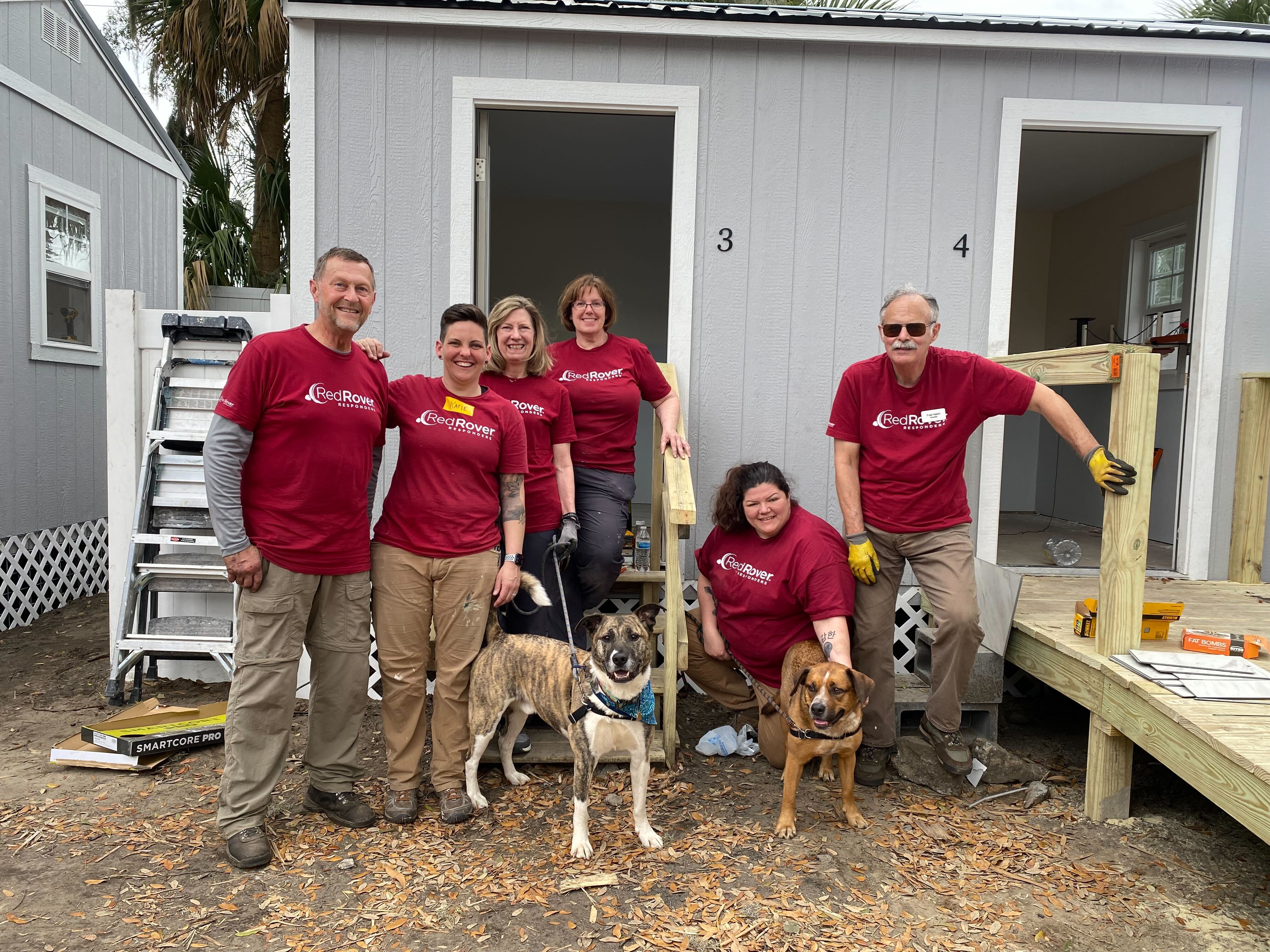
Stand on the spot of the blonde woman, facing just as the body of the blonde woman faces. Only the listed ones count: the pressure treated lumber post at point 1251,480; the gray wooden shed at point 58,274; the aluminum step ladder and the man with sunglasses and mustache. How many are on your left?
2

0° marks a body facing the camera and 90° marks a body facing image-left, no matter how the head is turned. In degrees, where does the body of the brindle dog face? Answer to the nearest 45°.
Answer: approximately 315°

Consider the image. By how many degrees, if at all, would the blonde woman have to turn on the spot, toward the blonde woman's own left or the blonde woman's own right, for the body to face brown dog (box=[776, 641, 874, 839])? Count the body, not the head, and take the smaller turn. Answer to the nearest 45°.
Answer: approximately 45° to the blonde woman's own left

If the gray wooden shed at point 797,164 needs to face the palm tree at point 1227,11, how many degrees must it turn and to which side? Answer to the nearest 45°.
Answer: approximately 135° to its left

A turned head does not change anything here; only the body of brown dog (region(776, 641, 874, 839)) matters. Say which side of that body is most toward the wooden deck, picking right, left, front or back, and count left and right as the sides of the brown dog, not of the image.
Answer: left
